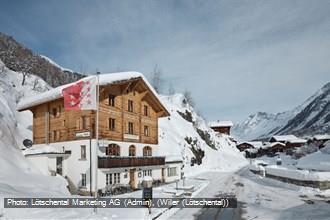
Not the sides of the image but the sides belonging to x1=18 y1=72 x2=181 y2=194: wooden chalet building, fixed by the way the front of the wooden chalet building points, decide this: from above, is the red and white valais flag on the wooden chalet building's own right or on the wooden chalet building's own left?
on the wooden chalet building's own right

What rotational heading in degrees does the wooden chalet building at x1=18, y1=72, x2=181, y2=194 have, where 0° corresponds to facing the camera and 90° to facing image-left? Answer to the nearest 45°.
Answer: approximately 315°
